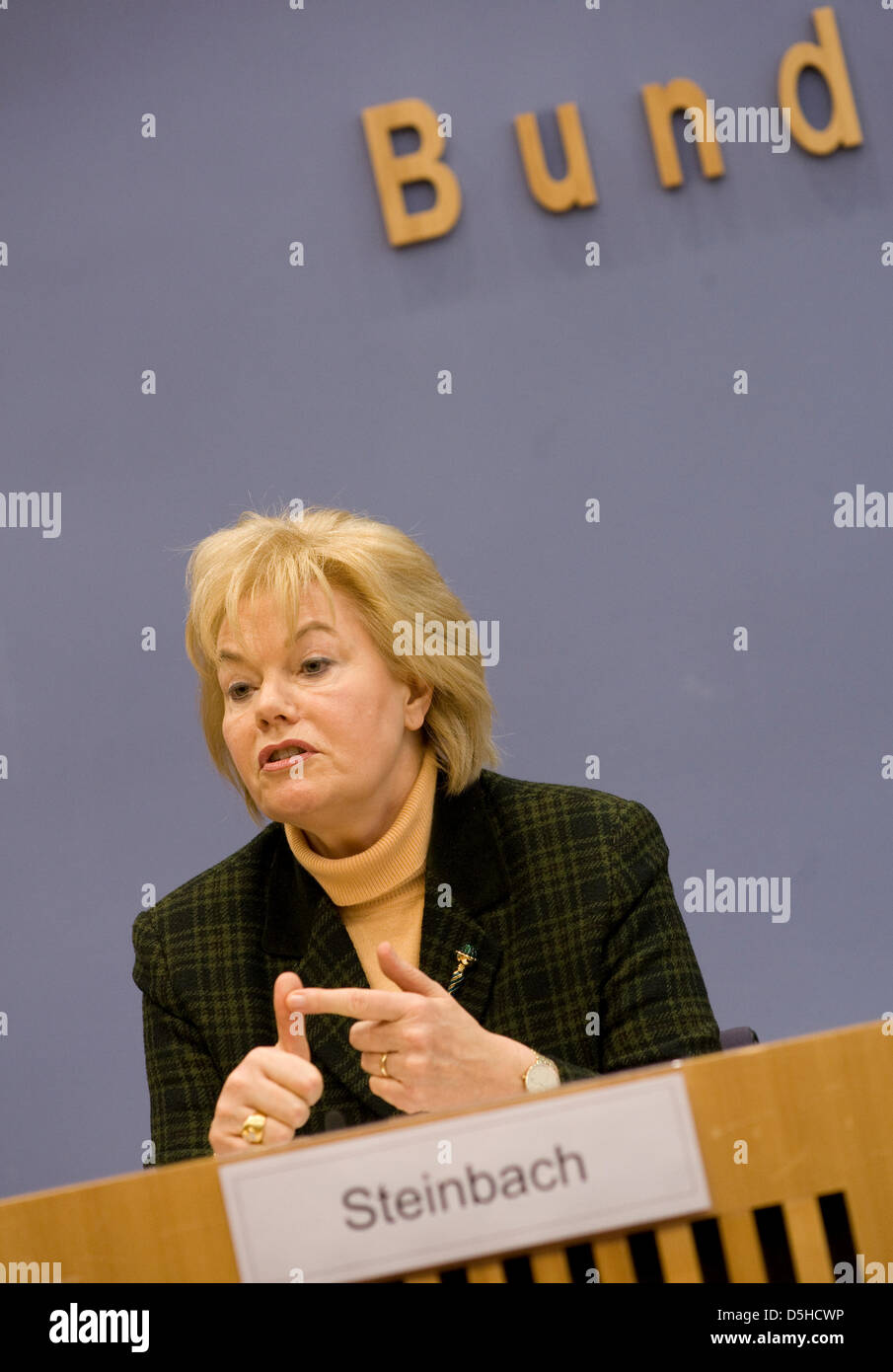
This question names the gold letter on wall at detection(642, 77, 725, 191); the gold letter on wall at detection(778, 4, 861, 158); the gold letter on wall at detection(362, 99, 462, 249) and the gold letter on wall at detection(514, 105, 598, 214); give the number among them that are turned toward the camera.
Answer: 4

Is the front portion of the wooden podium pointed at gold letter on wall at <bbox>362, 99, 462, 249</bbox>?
no

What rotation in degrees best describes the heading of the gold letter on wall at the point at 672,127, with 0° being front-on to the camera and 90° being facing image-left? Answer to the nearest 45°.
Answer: approximately 0°

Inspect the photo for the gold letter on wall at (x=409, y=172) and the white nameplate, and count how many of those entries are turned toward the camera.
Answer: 2

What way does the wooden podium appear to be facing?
toward the camera

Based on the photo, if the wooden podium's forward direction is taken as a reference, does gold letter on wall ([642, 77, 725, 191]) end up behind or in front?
behind

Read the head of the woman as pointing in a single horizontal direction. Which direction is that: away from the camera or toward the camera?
toward the camera

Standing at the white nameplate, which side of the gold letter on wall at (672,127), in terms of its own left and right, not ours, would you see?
front

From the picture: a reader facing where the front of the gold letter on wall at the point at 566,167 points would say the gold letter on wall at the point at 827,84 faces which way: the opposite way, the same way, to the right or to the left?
the same way

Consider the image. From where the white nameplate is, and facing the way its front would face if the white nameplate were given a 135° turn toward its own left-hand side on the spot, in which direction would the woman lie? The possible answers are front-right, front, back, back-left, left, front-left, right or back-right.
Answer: front-left

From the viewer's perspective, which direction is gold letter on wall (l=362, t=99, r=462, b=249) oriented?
toward the camera

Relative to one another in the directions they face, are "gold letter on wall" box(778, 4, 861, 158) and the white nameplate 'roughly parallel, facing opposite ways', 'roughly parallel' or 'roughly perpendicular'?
roughly parallel

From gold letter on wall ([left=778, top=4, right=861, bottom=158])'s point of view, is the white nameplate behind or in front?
in front

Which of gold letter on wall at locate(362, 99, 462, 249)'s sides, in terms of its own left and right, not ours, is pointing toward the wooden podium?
front

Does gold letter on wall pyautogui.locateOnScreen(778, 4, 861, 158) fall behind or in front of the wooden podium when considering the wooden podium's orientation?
behind
